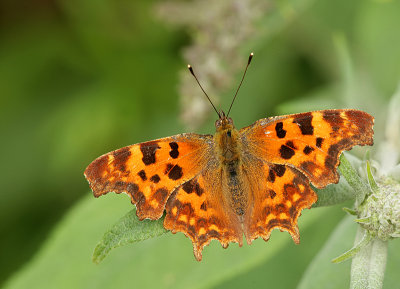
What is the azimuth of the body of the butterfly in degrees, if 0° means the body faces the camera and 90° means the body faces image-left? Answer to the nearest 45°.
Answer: approximately 180°
